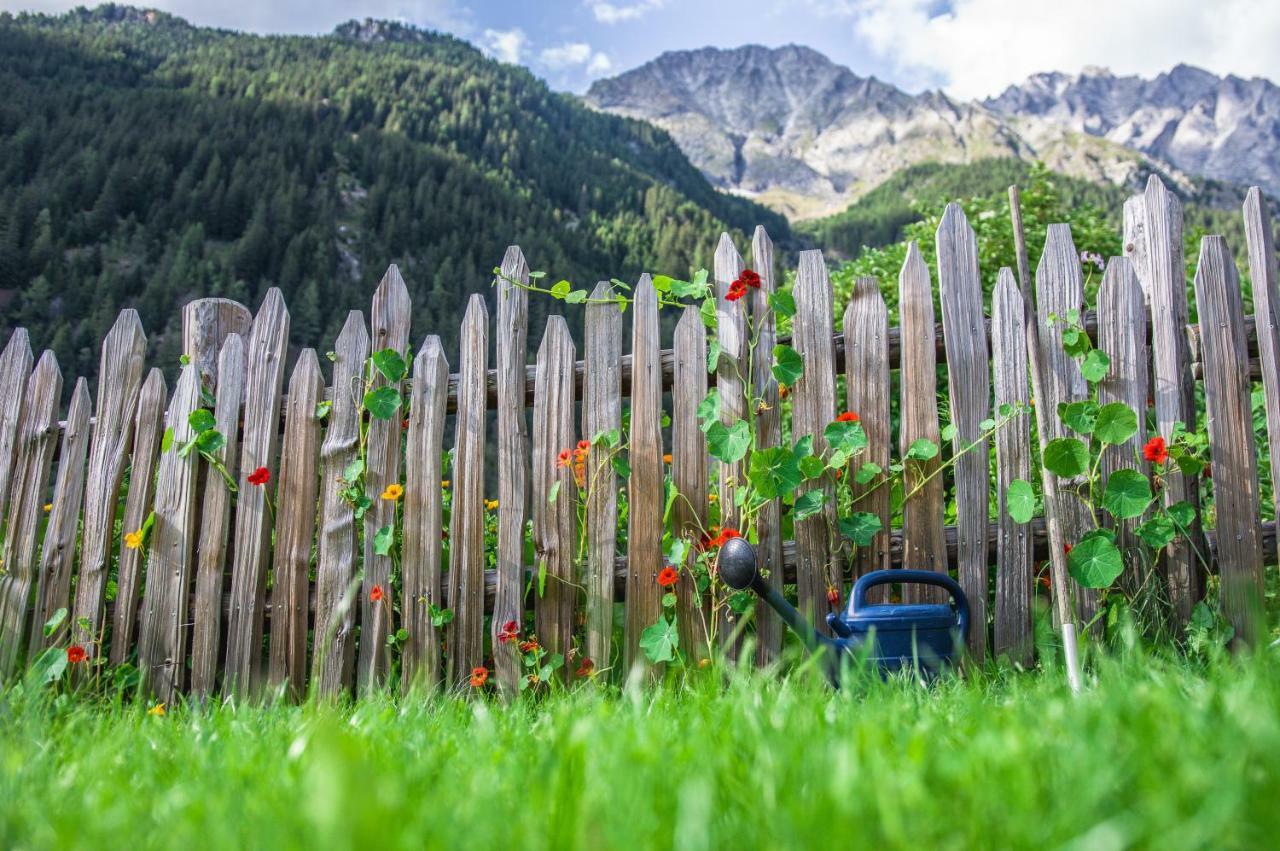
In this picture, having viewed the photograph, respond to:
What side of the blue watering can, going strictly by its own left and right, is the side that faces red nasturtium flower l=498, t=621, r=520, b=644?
front

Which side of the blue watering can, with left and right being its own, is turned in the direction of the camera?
left
